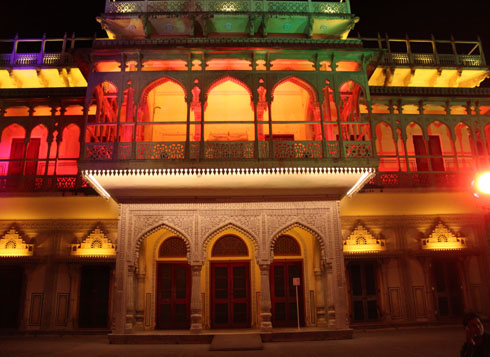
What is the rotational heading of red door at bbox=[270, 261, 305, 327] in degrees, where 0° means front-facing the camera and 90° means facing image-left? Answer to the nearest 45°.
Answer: approximately 0°
